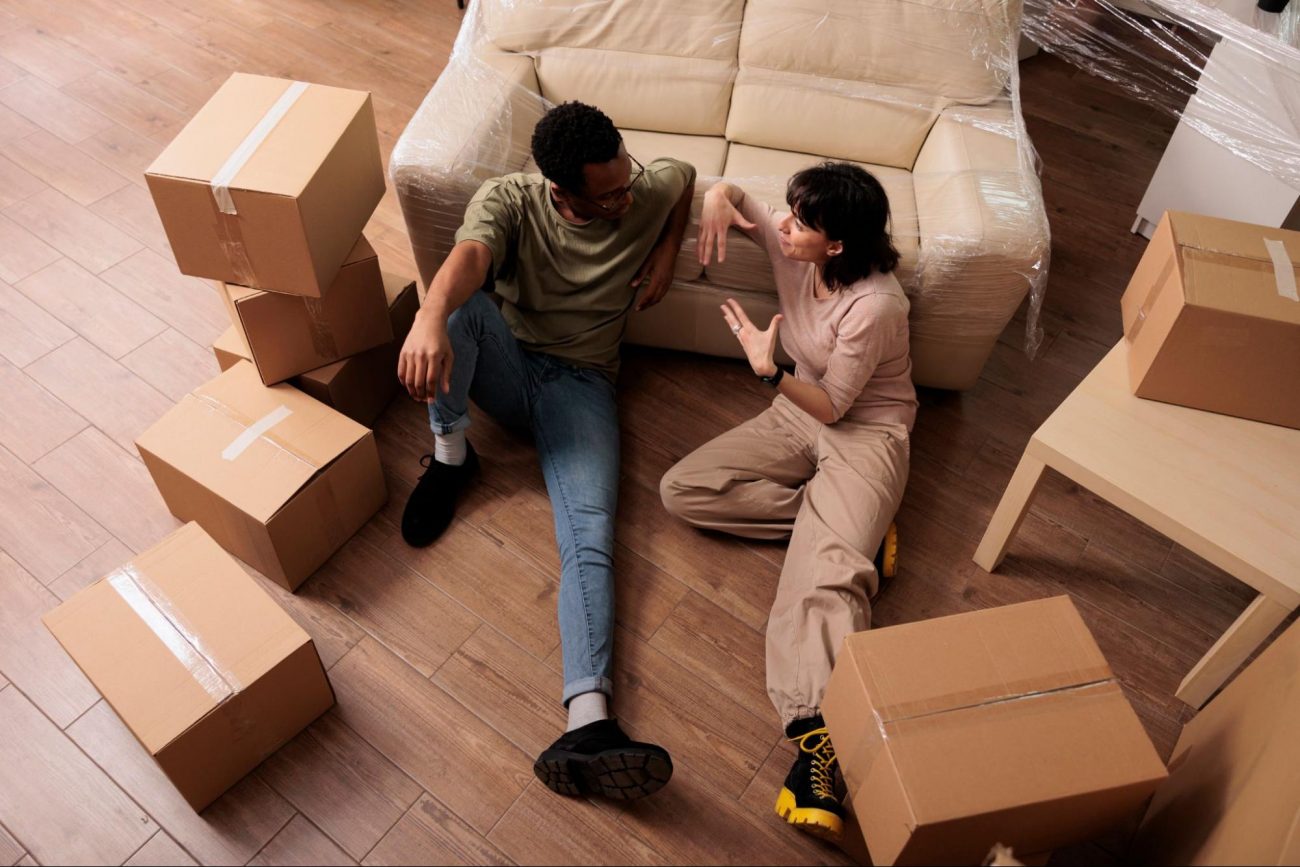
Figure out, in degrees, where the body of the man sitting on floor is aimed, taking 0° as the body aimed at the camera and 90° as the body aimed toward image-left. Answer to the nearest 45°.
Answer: approximately 0°

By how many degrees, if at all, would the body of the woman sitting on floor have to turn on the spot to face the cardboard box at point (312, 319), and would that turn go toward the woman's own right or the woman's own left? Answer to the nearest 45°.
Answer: approximately 45° to the woman's own right

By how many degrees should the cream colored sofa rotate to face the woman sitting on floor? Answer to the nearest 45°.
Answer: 0° — it already faces them

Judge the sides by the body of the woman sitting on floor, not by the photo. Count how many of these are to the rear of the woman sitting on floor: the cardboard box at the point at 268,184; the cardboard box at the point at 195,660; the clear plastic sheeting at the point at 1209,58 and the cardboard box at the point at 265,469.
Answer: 1

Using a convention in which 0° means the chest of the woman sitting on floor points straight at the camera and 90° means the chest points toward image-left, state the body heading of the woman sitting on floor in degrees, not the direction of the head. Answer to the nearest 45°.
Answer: approximately 45°

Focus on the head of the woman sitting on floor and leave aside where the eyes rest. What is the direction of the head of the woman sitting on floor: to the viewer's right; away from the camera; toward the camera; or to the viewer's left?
to the viewer's left

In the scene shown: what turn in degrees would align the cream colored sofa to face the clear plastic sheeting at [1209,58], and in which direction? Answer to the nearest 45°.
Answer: approximately 90° to its left

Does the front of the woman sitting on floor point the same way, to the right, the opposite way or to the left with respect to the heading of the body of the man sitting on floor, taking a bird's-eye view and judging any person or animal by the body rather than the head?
to the right

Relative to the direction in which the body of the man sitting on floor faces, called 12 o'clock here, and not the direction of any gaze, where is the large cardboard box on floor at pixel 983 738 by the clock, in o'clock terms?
The large cardboard box on floor is roughly at 11 o'clock from the man sitting on floor.

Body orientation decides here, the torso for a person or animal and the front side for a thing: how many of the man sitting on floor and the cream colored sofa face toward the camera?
2

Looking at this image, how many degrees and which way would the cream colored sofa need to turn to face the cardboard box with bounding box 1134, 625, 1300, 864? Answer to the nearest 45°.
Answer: approximately 45° to its left

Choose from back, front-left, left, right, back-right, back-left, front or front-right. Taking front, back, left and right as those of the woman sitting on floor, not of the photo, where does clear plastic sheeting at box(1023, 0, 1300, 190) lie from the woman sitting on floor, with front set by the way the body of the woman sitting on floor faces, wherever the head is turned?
back
